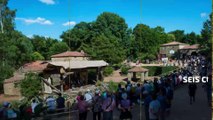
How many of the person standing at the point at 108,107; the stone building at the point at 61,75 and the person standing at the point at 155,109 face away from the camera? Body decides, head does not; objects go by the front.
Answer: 2

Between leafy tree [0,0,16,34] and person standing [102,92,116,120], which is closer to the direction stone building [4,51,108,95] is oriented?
the person standing

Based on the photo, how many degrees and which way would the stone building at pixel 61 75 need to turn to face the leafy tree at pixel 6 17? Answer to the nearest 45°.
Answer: approximately 180°

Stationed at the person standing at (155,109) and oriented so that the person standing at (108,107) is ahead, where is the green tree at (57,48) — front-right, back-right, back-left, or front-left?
front-right

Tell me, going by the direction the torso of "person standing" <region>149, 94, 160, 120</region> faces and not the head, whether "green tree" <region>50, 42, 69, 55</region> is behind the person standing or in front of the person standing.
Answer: in front

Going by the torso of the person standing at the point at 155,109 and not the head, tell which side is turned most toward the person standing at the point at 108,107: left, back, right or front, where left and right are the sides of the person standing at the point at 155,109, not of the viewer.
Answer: left

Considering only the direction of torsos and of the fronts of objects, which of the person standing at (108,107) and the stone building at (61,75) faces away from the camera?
the person standing

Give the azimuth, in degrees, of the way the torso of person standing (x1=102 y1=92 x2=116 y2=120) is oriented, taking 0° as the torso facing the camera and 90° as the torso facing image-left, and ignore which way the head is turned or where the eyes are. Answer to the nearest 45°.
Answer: approximately 180°

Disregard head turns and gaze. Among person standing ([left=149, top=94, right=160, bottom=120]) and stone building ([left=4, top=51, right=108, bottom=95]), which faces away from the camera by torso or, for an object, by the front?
the person standing

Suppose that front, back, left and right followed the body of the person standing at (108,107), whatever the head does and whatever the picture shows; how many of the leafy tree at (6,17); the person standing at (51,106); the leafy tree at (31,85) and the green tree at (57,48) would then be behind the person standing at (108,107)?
0

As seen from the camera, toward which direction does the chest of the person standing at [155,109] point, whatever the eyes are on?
away from the camera

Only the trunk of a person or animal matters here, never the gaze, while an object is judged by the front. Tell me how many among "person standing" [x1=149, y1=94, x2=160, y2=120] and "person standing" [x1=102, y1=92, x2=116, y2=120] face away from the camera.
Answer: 2

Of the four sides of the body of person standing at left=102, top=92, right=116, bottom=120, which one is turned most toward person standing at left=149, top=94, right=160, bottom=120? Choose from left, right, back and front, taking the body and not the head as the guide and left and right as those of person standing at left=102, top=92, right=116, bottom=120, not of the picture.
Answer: right

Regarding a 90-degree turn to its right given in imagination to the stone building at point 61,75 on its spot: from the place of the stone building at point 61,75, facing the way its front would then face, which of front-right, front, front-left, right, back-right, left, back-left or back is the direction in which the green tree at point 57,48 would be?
back-right

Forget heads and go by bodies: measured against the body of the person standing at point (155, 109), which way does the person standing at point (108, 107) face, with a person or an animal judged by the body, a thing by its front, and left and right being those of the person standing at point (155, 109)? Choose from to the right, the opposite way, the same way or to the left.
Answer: the same way

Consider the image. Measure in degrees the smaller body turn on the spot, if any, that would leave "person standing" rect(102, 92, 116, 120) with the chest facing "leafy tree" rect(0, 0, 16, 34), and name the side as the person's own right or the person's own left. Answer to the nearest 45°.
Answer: approximately 45° to the person's own left
